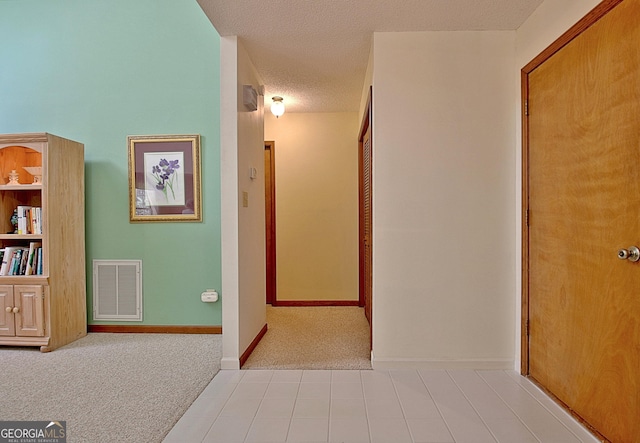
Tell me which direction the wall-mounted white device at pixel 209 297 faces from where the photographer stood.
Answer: facing the viewer

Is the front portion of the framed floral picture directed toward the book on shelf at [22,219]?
no

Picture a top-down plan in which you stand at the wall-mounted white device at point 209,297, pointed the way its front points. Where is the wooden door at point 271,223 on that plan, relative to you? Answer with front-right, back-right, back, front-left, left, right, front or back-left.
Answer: back-left

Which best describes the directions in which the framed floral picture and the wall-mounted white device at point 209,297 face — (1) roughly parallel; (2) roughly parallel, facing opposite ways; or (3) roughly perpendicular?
roughly parallel

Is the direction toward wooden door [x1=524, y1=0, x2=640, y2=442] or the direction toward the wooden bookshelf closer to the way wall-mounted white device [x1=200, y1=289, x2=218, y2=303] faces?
the wooden door

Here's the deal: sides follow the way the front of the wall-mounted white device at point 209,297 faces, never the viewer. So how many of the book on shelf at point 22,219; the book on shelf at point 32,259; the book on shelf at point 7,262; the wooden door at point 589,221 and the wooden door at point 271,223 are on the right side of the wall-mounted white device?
3

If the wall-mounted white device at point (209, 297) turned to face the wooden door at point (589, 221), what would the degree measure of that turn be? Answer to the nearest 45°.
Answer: approximately 45° to its left

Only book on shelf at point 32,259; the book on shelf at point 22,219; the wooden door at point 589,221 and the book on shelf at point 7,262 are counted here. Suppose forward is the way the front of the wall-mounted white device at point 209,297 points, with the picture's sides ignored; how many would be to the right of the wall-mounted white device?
3

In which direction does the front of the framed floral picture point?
toward the camera

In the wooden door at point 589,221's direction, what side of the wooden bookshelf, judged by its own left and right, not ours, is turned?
left

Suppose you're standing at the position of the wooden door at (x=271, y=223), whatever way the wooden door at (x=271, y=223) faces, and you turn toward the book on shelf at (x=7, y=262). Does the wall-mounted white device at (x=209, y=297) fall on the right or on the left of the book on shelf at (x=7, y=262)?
left

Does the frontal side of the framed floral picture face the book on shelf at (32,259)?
no

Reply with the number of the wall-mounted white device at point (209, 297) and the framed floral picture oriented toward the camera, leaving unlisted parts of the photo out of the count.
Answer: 2

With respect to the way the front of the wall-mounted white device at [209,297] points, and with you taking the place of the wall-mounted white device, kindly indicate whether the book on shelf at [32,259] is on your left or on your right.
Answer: on your right

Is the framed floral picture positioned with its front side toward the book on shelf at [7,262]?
no

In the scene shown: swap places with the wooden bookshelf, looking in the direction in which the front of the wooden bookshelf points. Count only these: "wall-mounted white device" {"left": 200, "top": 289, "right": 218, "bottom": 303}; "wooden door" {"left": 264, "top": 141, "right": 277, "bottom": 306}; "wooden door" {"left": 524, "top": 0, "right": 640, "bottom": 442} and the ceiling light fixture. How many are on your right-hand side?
0
